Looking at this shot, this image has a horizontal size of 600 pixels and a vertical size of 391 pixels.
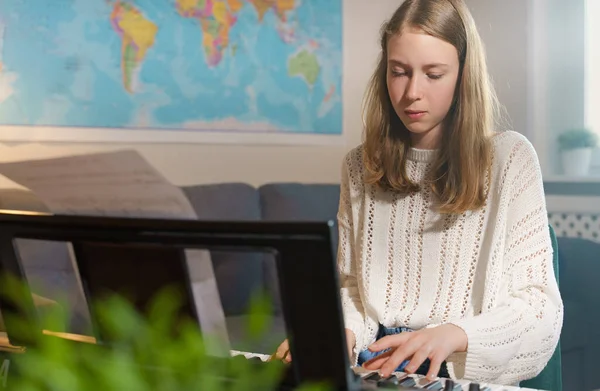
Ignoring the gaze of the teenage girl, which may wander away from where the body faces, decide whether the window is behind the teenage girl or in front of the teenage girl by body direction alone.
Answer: behind

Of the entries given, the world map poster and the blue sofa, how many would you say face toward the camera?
2

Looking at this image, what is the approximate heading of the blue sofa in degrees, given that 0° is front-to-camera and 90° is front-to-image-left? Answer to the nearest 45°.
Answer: approximately 0°

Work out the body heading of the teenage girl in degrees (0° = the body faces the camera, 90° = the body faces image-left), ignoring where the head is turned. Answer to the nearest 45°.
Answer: approximately 45°

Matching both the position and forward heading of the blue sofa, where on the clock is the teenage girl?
The teenage girl is roughly at 12 o'clock from the blue sofa.

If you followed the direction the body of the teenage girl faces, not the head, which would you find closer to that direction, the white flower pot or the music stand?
the music stand
